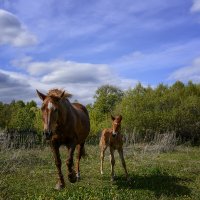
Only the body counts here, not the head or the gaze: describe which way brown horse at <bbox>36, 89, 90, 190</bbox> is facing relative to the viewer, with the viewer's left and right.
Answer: facing the viewer and to the left of the viewer
